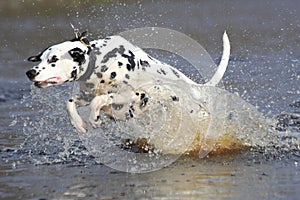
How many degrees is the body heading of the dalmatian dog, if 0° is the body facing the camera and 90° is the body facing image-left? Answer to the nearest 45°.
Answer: approximately 90°
